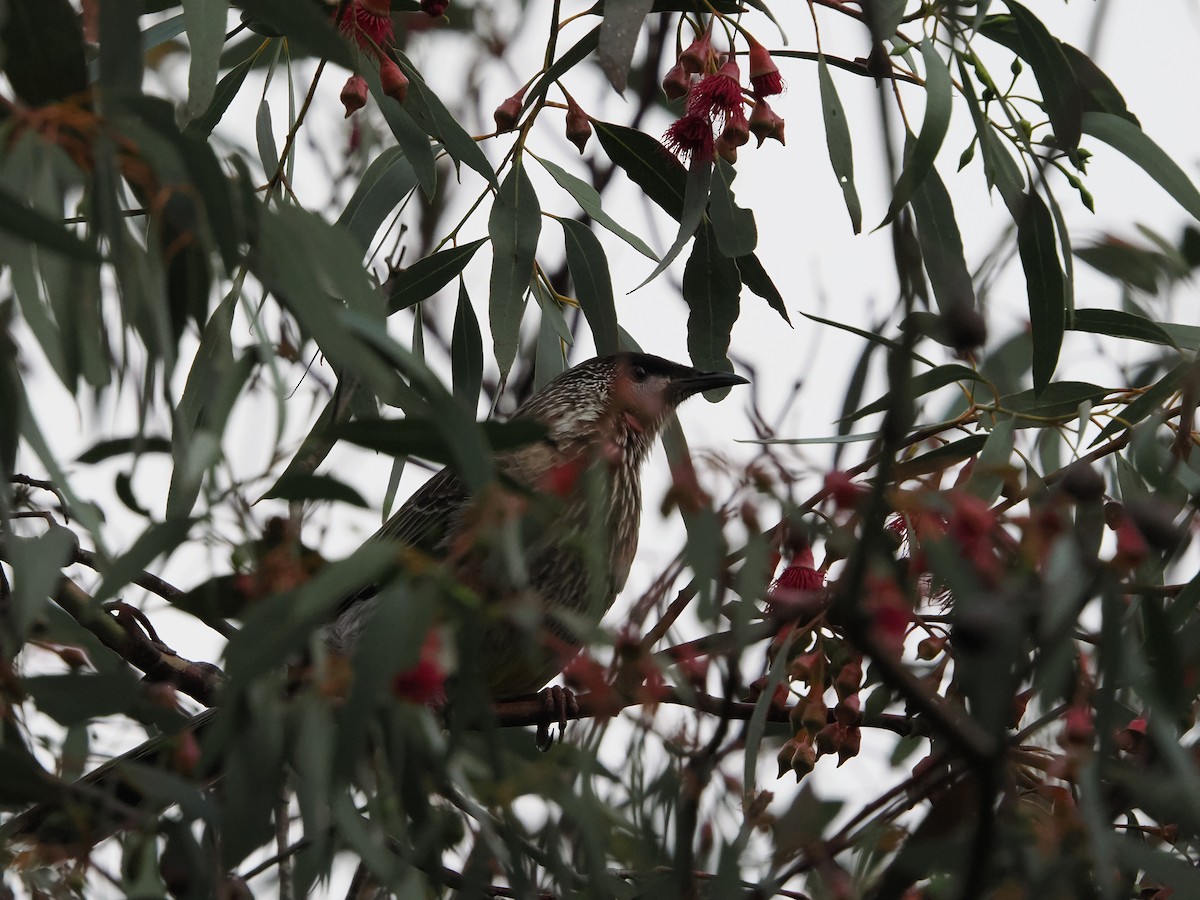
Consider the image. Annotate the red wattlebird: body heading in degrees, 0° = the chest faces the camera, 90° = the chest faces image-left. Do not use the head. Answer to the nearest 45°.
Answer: approximately 270°
